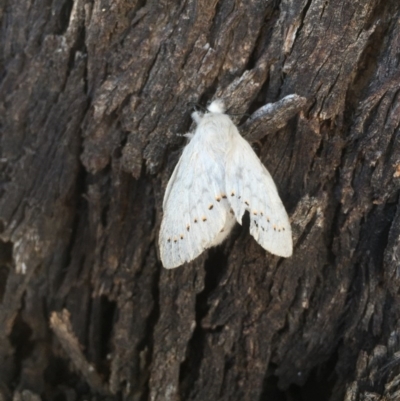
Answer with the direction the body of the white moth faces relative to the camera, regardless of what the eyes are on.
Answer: away from the camera
